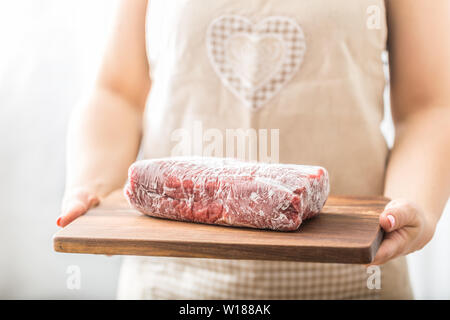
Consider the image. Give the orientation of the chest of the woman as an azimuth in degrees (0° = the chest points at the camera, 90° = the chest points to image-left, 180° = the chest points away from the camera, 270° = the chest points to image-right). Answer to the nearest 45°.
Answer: approximately 0°
